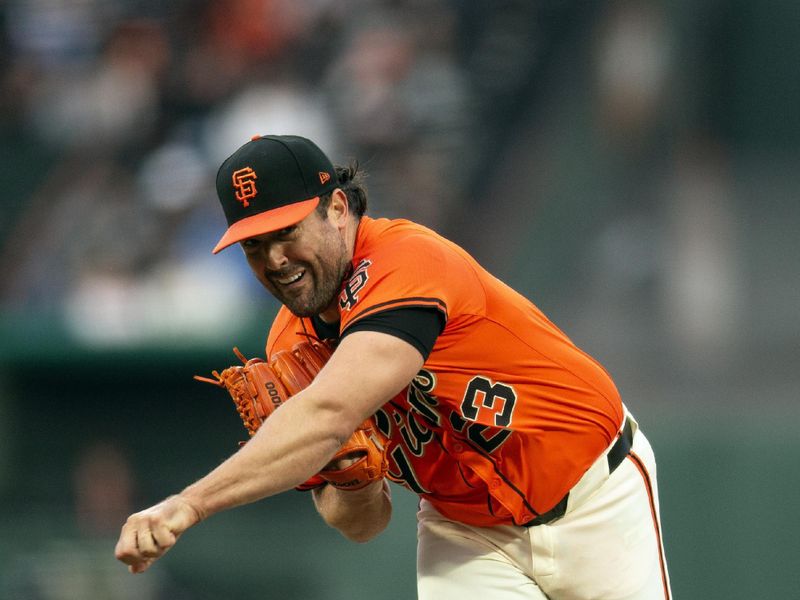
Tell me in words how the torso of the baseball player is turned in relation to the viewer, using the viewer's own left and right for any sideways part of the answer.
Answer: facing the viewer and to the left of the viewer

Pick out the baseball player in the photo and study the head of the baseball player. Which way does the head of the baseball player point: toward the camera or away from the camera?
toward the camera
